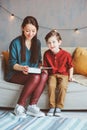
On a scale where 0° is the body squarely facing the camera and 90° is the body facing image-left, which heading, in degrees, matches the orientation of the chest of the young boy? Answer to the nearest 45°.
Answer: approximately 0°

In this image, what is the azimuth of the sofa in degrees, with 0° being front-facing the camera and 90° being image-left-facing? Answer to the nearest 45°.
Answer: approximately 0°

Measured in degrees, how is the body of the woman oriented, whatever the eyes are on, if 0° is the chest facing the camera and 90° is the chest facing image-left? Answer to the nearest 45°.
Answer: approximately 315°
